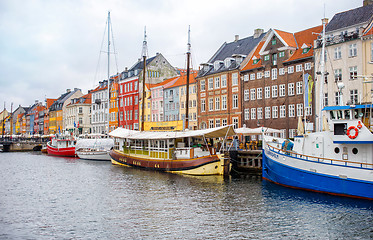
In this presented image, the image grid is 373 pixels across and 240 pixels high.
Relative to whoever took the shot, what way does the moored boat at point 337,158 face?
facing away from the viewer and to the left of the viewer

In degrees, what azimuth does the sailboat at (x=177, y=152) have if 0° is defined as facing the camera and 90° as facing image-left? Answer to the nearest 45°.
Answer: approximately 315°

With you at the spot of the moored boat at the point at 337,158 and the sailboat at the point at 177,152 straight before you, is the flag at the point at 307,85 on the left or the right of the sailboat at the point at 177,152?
right

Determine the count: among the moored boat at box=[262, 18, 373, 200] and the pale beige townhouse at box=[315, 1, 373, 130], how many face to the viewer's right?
0

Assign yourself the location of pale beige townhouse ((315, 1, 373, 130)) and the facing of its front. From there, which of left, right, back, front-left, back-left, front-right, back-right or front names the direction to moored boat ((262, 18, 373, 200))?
front-left

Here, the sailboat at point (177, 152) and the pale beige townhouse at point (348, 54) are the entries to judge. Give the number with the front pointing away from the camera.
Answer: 0

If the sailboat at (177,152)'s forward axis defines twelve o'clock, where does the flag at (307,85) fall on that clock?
The flag is roughly at 12 o'clock from the sailboat.

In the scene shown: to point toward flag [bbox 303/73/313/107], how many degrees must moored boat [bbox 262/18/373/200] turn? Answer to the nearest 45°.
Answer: approximately 45° to its right

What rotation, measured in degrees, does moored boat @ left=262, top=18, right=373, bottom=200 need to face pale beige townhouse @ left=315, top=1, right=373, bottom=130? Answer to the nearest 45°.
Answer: approximately 45° to its right

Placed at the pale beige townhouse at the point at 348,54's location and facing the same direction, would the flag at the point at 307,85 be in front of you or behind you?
in front
